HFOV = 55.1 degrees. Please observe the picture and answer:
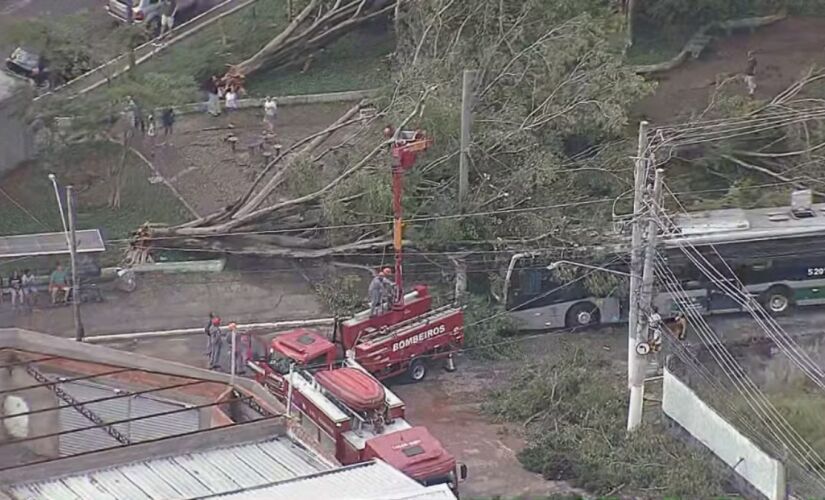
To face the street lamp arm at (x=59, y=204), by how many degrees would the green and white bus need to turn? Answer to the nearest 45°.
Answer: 0° — it already faces it

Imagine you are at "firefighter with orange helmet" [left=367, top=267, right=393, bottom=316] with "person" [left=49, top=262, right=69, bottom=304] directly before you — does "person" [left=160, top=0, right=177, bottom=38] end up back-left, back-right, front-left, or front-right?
front-right

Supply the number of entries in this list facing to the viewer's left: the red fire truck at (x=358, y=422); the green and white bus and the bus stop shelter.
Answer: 1

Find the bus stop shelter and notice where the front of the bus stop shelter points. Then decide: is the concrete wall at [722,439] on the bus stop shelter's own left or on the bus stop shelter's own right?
on the bus stop shelter's own left

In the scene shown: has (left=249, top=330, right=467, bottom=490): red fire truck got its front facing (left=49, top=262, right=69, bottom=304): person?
no

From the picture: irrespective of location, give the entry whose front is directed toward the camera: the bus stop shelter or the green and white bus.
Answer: the bus stop shelter

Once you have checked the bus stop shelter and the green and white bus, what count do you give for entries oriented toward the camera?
1

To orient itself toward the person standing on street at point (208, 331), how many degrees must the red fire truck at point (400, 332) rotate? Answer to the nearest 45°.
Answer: approximately 45° to its right

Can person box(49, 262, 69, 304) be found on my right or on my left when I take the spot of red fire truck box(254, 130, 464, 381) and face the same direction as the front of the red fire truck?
on my right

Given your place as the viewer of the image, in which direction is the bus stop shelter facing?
facing the viewer

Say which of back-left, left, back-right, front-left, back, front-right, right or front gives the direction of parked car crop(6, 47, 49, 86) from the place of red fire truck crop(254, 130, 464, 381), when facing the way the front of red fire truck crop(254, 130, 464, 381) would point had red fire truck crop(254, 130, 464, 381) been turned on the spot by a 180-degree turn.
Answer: left

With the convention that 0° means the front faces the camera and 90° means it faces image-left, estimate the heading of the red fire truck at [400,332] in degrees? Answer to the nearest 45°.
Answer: approximately 45°

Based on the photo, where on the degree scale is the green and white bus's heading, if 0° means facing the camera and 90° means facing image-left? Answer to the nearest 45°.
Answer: approximately 90°

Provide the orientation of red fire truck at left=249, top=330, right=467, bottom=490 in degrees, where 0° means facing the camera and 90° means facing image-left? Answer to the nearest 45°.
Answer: approximately 315°

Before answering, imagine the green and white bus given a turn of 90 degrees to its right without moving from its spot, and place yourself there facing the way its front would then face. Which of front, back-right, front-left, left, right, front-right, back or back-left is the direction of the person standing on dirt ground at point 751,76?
front

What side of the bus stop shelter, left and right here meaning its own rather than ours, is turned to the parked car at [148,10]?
back
